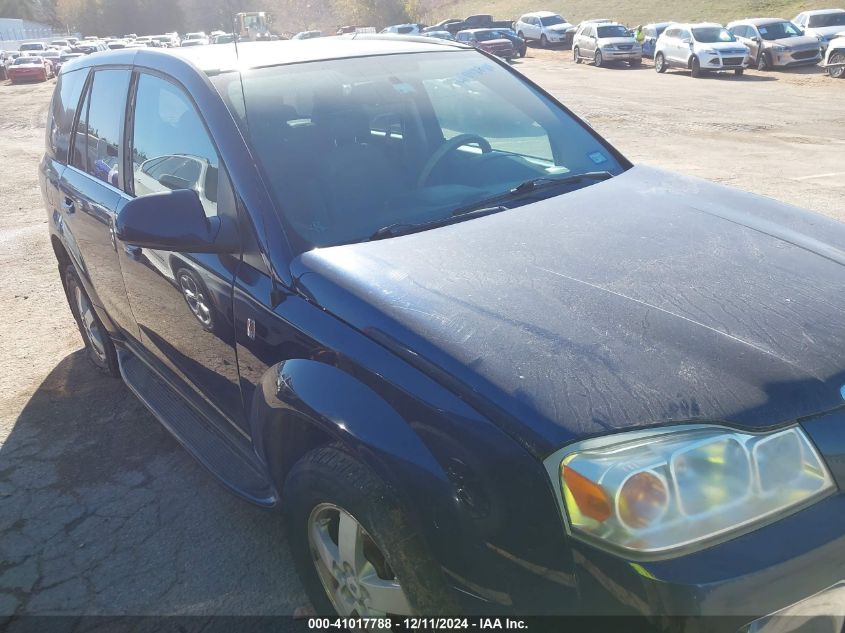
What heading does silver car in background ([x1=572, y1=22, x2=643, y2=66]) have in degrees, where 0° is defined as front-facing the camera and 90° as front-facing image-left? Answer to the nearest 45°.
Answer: approximately 315°

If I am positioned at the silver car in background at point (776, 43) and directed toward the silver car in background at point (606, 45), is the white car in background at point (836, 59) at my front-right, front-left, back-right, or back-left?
back-left

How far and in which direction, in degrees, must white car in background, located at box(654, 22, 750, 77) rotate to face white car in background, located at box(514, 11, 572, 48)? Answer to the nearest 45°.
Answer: approximately 180°

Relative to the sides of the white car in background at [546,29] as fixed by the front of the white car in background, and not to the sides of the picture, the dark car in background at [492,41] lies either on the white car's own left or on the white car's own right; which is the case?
on the white car's own right

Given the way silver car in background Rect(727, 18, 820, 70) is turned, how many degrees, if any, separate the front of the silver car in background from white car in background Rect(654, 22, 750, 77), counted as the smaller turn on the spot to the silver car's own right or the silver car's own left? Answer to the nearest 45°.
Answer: approximately 90° to the silver car's own right

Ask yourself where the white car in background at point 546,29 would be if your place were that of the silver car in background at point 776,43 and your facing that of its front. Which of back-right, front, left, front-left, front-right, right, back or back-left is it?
back

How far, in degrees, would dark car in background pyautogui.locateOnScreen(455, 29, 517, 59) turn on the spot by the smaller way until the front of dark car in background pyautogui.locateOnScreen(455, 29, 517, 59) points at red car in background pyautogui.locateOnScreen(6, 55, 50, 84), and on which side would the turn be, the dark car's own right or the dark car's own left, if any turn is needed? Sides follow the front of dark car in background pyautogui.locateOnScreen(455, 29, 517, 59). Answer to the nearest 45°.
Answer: approximately 135° to the dark car's own right

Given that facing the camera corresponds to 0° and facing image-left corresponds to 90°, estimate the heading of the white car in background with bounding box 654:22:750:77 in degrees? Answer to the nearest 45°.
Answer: approximately 315°
